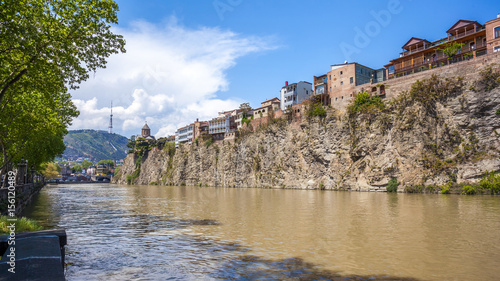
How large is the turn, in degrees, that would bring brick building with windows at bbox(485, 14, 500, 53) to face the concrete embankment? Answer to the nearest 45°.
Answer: approximately 45° to its left

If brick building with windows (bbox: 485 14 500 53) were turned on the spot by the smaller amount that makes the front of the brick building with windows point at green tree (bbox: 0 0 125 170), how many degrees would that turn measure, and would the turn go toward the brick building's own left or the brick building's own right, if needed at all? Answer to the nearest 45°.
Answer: approximately 45° to the brick building's own left
